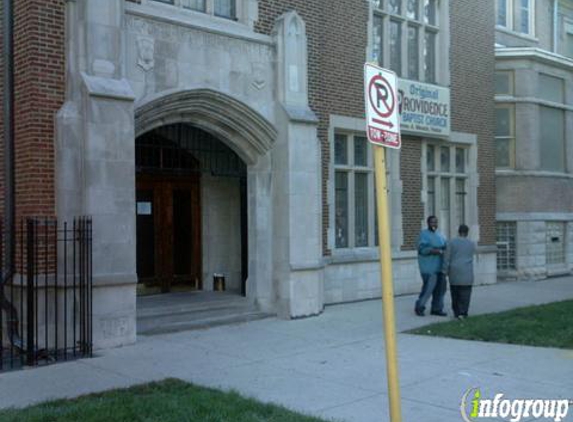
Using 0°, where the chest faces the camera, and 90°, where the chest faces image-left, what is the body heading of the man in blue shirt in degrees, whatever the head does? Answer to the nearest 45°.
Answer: approximately 315°

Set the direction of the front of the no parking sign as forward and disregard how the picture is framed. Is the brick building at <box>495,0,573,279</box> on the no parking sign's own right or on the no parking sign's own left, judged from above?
on the no parking sign's own left

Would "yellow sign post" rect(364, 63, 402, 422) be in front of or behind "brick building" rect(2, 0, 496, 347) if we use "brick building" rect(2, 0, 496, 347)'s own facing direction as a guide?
in front

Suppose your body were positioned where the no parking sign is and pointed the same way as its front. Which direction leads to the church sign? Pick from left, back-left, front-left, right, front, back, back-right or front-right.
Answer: back-left

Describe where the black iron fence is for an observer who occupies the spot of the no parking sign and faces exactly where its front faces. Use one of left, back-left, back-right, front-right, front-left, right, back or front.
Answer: back

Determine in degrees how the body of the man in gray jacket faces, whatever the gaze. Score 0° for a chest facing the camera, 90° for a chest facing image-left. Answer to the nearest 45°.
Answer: approximately 180°

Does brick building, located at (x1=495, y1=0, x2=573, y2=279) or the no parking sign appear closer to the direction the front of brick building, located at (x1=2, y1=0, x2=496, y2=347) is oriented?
the no parking sign

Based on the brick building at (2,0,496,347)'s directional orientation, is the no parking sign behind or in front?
in front

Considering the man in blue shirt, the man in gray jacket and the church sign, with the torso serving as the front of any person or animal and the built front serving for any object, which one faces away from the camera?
the man in gray jacket

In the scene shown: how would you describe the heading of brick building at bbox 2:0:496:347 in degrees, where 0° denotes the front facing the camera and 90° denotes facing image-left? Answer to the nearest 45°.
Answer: approximately 315°

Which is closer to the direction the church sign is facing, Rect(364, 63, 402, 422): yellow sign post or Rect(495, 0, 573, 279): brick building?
the yellow sign post

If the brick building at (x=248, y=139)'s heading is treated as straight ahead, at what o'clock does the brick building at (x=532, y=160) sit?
the brick building at (x=532, y=160) is roughly at 9 o'clock from the brick building at (x=248, y=139).

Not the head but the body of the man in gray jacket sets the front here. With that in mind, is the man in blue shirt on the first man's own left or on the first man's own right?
on the first man's own left
